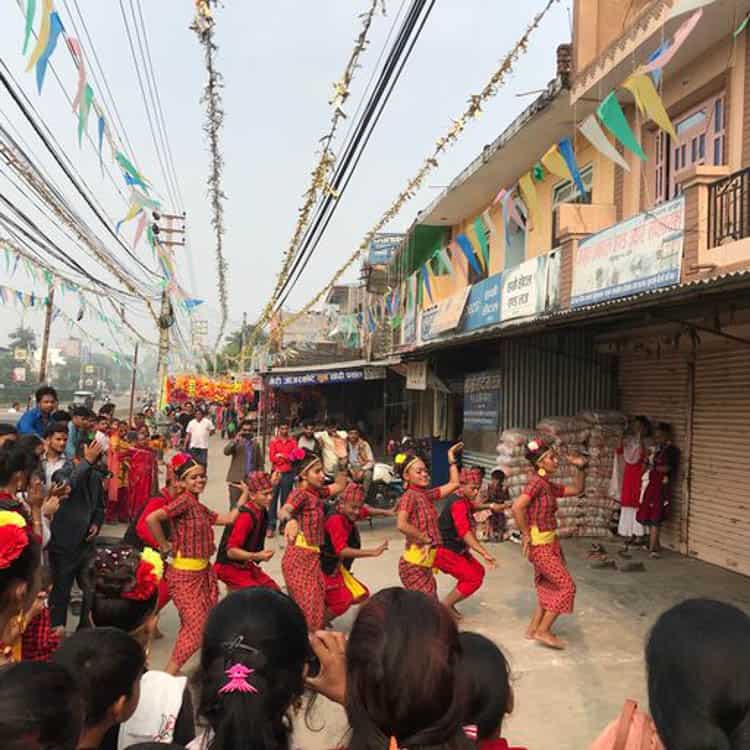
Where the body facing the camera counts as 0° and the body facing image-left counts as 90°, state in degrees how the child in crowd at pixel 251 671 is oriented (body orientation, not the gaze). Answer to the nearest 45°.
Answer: approximately 180°

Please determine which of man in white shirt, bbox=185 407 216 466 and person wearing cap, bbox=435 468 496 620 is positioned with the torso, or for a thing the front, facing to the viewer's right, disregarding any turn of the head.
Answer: the person wearing cap

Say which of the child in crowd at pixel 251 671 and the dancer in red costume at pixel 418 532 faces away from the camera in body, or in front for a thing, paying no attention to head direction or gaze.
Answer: the child in crowd

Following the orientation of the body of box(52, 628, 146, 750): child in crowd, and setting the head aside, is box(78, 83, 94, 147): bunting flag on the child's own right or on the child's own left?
on the child's own left

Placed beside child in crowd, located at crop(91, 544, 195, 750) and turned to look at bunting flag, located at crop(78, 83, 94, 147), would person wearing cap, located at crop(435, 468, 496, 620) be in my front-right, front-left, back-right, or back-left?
front-right

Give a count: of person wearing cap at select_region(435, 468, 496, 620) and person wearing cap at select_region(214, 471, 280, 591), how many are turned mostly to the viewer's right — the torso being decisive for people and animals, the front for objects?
2

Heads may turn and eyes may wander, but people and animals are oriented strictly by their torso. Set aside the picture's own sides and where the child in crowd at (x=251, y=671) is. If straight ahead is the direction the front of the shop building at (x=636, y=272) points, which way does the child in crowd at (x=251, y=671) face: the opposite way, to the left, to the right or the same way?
to the right

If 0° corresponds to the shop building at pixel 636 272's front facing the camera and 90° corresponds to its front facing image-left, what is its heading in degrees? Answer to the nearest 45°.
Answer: approximately 45°

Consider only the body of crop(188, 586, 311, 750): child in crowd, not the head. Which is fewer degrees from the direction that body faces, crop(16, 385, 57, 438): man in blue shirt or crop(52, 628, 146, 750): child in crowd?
the man in blue shirt

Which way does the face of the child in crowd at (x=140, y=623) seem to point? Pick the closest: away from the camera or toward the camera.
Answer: away from the camera

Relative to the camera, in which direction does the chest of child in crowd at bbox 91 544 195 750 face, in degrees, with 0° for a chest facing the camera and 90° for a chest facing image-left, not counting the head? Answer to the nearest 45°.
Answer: approximately 225°

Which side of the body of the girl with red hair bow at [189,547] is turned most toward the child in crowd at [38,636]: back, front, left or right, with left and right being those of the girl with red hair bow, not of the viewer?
right

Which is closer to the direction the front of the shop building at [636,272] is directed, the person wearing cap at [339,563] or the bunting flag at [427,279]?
the person wearing cap

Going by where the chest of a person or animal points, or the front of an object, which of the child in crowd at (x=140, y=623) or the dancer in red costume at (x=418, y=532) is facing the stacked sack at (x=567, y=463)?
the child in crowd

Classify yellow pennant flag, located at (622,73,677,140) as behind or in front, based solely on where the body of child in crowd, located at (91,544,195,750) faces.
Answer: in front

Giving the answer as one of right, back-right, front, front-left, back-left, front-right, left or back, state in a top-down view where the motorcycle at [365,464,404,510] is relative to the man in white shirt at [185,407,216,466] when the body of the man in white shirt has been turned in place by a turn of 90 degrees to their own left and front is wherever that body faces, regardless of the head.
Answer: front-right
